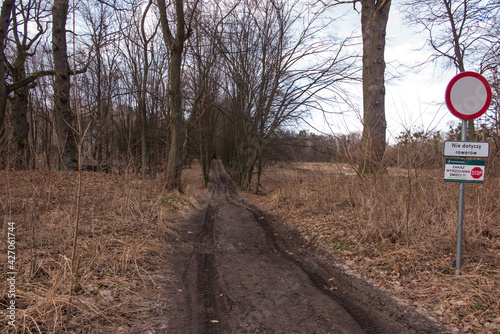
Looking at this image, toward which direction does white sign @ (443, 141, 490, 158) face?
toward the camera

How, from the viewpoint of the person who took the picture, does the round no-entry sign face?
facing the viewer

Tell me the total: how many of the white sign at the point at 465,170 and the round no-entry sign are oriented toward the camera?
2

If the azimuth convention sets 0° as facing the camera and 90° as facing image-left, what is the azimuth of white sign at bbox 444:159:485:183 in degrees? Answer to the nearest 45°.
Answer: approximately 0°
